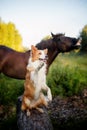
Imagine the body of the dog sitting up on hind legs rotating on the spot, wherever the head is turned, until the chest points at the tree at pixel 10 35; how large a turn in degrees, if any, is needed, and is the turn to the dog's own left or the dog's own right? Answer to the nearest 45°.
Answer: approximately 135° to the dog's own left

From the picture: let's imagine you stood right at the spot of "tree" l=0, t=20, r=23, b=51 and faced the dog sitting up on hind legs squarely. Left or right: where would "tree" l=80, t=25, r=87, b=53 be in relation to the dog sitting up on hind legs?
left

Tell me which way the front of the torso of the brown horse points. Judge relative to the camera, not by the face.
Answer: to the viewer's right

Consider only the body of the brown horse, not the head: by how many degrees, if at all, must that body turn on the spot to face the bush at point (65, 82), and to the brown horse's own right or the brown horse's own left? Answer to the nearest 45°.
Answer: approximately 45° to the brown horse's own left

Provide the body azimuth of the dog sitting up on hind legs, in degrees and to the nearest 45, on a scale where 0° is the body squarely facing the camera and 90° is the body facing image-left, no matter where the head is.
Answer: approximately 315°

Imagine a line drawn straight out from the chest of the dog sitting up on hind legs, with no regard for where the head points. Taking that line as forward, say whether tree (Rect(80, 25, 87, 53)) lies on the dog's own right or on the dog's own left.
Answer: on the dog's own left
